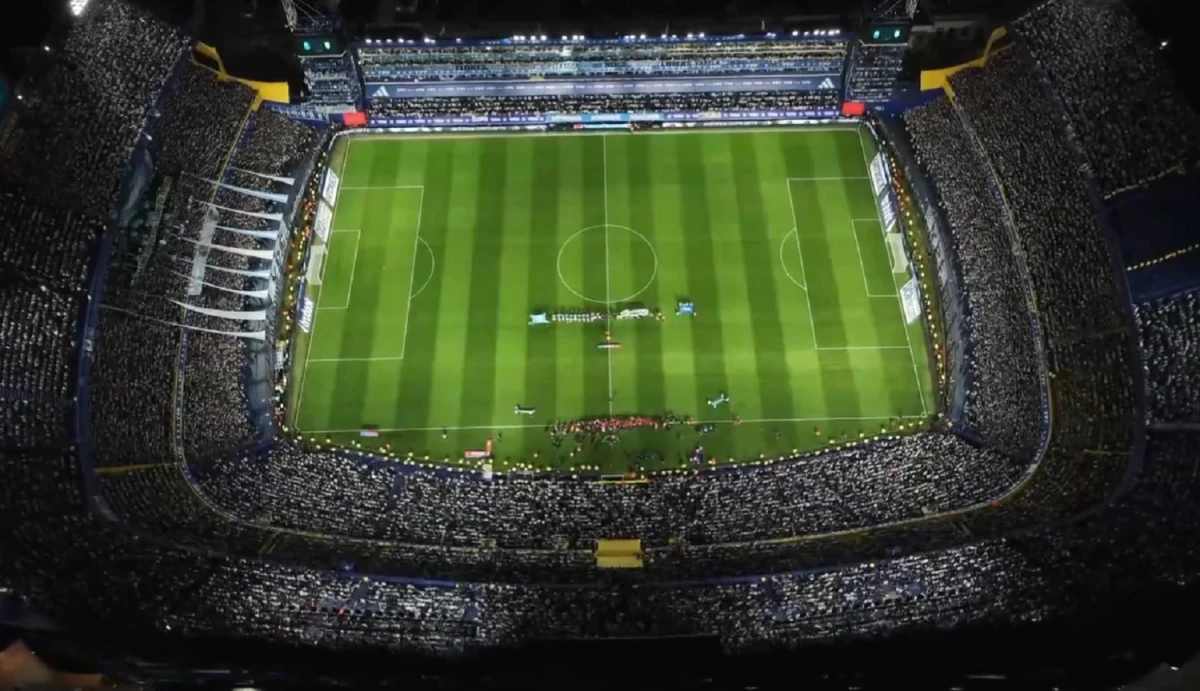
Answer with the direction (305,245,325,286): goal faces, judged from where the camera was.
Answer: facing to the right of the viewer

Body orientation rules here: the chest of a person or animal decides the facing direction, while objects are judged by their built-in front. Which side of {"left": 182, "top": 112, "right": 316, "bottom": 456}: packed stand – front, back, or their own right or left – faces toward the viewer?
right

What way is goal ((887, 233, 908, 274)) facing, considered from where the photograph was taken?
facing to the left of the viewer

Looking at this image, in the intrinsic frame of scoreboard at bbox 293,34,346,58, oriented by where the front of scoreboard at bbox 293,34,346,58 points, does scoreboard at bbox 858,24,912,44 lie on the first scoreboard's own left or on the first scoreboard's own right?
on the first scoreboard's own left
